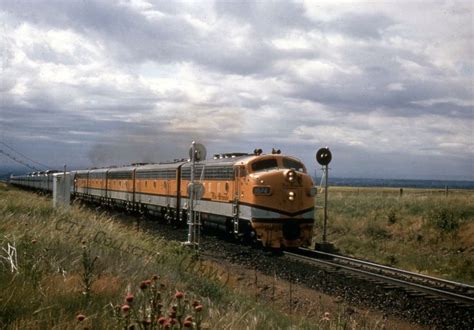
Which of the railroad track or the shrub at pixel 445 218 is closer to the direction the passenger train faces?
the railroad track

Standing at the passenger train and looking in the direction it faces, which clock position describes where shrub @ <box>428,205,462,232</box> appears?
The shrub is roughly at 10 o'clock from the passenger train.

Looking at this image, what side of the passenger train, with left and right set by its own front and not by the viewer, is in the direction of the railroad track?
front
